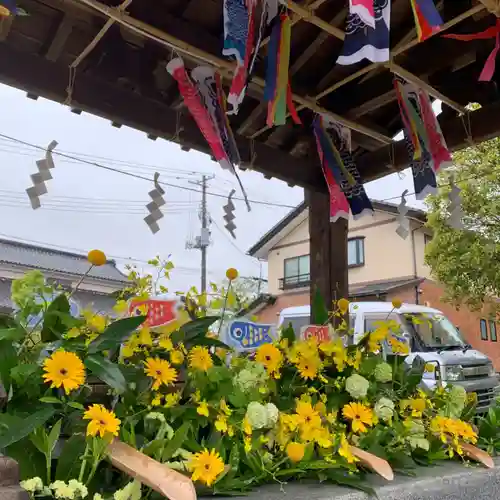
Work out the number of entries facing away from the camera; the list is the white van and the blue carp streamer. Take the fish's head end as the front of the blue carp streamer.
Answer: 0

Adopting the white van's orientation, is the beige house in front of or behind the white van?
behind

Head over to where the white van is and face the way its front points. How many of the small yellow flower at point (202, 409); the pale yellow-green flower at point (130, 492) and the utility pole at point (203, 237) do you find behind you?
1

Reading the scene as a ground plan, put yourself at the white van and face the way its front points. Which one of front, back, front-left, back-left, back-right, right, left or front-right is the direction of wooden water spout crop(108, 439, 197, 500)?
front-right

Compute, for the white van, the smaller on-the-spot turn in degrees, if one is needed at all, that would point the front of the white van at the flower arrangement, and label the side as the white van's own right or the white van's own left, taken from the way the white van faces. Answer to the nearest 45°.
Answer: approximately 45° to the white van's own right

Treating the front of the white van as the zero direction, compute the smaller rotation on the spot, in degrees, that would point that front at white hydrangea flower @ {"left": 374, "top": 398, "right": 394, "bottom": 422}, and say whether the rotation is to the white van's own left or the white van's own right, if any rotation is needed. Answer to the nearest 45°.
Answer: approximately 45° to the white van's own right

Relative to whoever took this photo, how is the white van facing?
facing the viewer and to the right of the viewer

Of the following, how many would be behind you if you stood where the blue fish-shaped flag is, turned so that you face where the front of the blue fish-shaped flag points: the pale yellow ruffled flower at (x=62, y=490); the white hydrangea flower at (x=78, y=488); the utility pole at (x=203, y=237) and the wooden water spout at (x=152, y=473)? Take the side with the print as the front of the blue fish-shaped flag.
1

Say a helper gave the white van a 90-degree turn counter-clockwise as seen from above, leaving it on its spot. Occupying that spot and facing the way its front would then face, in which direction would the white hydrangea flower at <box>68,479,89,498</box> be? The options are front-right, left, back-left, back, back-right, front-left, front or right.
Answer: back-right

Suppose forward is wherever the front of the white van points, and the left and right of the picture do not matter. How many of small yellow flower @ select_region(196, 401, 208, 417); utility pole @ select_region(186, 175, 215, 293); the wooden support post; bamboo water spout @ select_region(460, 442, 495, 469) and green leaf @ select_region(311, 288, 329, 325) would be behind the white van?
1
